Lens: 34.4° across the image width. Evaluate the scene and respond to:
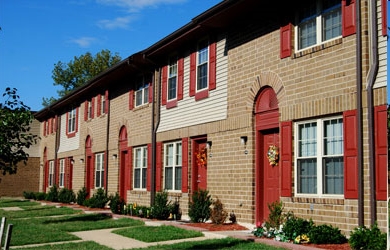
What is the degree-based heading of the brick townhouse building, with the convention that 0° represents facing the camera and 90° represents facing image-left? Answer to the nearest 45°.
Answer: approximately 45°

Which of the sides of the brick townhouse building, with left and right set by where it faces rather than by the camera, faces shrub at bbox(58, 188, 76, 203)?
right

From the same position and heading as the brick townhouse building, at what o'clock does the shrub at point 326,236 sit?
The shrub is roughly at 10 o'clock from the brick townhouse building.

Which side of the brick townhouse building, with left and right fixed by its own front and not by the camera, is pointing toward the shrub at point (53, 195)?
right
